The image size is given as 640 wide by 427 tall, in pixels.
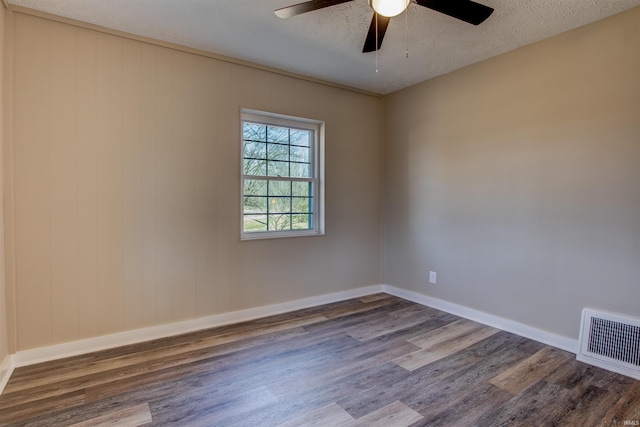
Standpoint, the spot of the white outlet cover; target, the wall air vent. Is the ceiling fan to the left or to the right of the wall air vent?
right

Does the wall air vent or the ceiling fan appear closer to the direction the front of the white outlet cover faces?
the ceiling fan

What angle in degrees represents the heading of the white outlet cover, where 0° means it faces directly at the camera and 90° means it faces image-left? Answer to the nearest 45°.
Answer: approximately 45°

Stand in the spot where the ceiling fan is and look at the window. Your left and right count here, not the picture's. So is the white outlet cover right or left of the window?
right

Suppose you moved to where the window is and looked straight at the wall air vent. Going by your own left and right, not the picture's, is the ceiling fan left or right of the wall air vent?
right

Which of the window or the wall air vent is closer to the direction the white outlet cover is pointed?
the window
